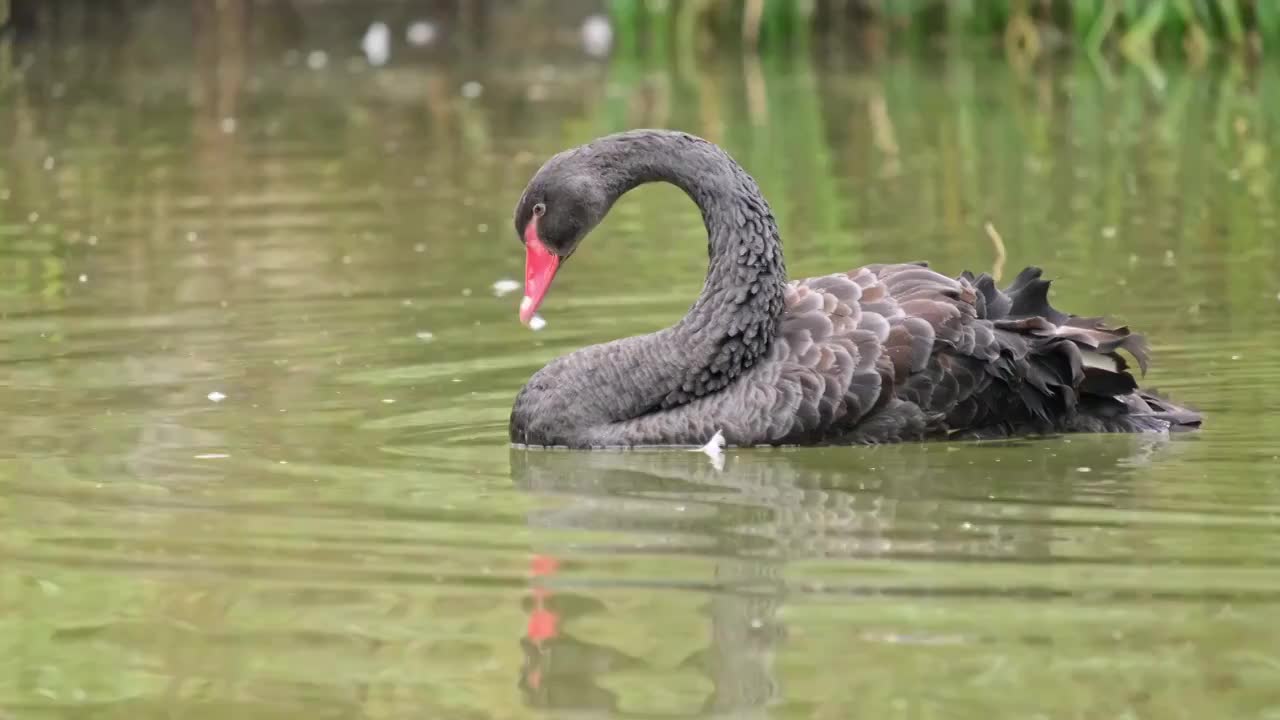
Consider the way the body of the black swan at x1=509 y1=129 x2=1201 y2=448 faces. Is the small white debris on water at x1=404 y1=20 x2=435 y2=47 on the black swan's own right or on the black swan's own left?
on the black swan's own right

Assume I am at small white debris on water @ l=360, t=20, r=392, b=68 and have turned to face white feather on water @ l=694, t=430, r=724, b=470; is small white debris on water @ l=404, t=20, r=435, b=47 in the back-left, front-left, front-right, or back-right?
back-left

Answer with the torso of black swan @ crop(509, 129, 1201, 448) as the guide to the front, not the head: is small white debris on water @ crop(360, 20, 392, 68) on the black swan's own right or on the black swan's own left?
on the black swan's own right

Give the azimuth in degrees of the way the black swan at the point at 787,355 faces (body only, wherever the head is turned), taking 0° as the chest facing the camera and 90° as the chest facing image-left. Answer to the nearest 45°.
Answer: approximately 90°

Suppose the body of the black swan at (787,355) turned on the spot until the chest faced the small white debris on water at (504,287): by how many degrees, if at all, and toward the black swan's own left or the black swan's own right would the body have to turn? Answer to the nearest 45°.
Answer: approximately 45° to the black swan's own right
